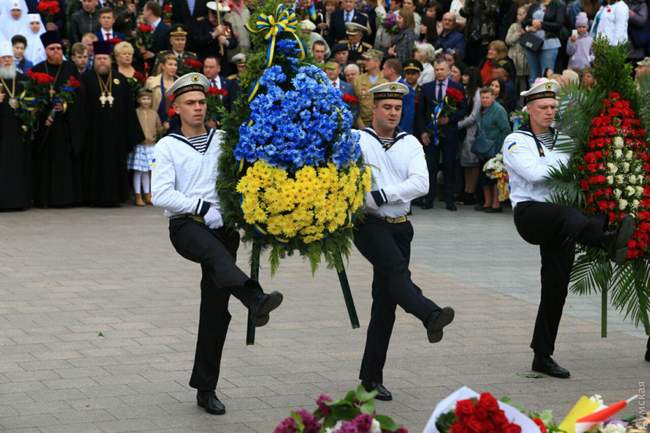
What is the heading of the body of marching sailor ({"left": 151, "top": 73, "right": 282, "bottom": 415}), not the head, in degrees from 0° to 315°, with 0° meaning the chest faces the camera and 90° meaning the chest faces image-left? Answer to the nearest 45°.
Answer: approximately 315°

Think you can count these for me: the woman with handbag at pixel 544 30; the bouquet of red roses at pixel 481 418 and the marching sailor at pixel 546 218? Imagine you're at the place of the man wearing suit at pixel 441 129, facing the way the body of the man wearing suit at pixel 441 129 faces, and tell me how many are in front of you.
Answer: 2

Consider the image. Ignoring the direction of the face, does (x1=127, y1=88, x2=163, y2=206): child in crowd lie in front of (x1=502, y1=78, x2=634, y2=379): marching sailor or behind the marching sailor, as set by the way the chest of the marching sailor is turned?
behind

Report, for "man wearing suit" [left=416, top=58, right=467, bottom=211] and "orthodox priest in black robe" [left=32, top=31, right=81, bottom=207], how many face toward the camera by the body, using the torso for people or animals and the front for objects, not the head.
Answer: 2

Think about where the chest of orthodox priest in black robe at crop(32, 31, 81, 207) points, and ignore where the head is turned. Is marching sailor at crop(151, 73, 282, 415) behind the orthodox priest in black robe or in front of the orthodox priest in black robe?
in front

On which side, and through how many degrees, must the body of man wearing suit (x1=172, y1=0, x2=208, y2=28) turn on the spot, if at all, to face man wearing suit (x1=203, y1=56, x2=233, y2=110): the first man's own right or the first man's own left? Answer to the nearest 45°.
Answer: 0° — they already face them

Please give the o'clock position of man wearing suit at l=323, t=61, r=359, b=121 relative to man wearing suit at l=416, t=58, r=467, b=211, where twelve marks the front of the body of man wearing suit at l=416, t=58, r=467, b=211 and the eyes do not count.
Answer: man wearing suit at l=323, t=61, r=359, b=121 is roughly at 2 o'clock from man wearing suit at l=416, t=58, r=467, b=211.
